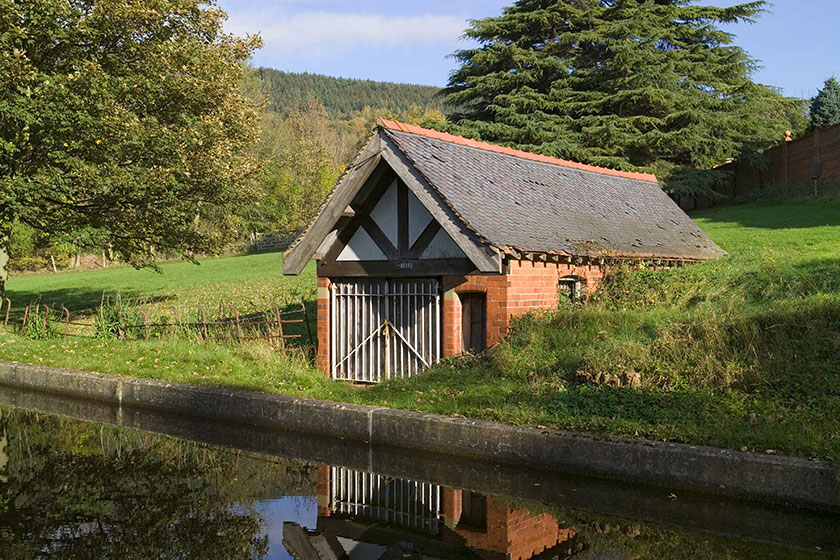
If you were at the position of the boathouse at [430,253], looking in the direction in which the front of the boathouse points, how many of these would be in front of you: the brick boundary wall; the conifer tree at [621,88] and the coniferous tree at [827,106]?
0

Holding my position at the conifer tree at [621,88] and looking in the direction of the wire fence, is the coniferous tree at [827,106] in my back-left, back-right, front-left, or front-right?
back-left

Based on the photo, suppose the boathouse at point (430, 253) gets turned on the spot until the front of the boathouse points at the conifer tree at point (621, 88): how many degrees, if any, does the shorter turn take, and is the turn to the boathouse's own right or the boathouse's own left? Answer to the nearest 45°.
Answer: approximately 135° to the boathouse's own right

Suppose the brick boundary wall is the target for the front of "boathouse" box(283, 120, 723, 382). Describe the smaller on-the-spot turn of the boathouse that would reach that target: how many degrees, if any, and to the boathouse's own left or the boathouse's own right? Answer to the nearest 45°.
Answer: approximately 180°

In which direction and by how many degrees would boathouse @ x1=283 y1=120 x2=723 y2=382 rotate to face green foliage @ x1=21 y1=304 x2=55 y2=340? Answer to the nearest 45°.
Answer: approximately 90° to its right

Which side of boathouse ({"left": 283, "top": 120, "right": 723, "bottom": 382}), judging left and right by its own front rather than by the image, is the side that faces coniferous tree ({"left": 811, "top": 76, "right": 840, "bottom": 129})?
back

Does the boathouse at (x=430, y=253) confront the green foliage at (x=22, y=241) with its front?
no

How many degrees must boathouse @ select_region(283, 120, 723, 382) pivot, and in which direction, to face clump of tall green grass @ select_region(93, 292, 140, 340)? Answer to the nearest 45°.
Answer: approximately 90° to its right

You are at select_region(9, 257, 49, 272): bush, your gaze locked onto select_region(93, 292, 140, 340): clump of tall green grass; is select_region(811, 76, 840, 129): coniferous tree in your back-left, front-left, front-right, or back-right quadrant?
front-left

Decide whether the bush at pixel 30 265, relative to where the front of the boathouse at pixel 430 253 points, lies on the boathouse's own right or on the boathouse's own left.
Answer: on the boathouse's own right

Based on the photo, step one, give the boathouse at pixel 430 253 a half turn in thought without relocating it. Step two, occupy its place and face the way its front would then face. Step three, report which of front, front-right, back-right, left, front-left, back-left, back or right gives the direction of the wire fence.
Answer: left

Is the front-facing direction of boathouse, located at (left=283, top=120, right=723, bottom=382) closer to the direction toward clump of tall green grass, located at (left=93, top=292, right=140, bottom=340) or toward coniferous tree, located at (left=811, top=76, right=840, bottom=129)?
the clump of tall green grass

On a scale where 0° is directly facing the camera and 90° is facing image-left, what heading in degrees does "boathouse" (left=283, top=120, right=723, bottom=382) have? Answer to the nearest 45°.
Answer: approximately 45°

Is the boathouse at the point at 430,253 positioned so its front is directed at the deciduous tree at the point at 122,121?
no

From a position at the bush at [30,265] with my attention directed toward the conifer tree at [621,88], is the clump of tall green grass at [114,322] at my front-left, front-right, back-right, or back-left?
front-right
